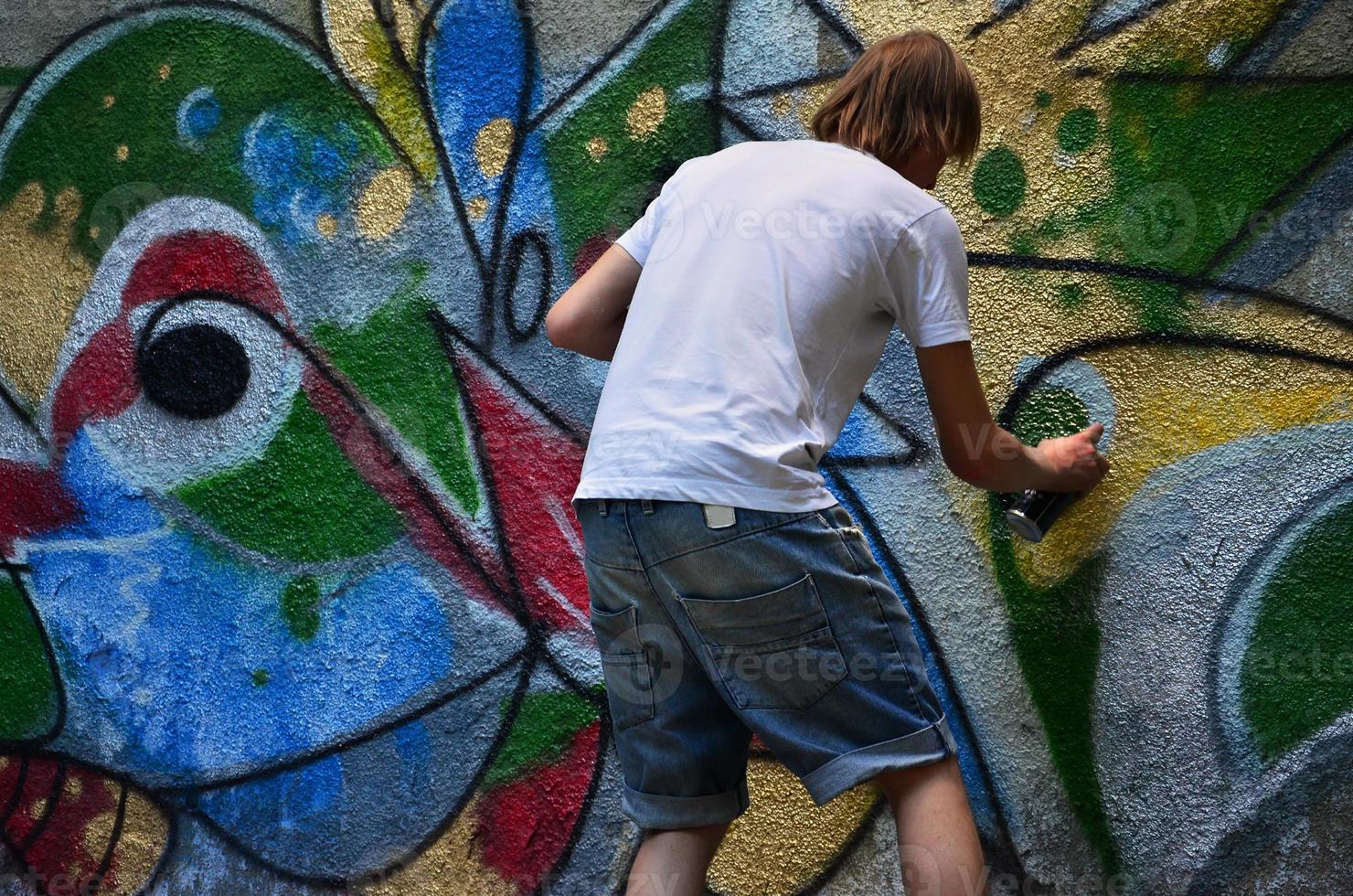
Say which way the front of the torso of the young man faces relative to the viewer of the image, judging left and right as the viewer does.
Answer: facing away from the viewer and to the right of the viewer

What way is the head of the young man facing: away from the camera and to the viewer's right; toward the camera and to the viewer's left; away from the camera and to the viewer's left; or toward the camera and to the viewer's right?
away from the camera and to the viewer's right
